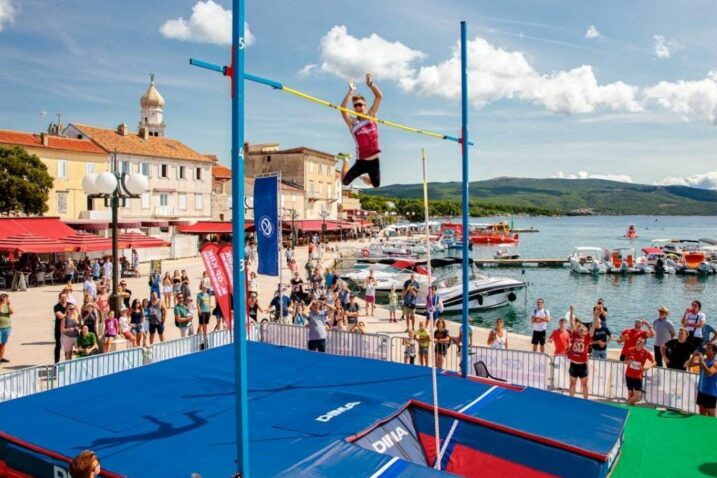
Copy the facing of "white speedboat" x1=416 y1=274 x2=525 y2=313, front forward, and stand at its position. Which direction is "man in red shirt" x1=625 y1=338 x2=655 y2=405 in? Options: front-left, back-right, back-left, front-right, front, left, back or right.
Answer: right

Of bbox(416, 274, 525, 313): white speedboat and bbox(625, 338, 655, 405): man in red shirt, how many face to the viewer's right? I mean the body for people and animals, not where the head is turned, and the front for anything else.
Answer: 1

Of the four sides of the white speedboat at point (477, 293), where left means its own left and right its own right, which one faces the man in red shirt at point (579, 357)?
right

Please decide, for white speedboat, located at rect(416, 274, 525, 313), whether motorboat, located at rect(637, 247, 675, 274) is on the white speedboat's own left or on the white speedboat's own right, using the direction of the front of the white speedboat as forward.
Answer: on the white speedboat's own left

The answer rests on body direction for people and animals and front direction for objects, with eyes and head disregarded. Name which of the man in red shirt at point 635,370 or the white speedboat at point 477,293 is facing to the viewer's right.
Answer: the white speedboat

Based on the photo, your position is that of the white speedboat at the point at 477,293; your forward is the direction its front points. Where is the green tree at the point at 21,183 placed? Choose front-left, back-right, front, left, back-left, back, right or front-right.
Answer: back

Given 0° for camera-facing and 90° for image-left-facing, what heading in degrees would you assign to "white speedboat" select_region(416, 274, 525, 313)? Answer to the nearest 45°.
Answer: approximately 270°

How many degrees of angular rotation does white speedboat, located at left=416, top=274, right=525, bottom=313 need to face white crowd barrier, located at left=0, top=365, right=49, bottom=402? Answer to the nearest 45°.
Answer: approximately 90° to its right

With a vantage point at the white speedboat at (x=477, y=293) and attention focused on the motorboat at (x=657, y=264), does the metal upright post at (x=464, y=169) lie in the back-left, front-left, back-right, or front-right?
back-right

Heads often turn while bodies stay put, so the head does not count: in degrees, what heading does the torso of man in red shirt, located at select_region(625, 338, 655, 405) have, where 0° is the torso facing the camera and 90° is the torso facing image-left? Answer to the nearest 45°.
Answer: approximately 45°

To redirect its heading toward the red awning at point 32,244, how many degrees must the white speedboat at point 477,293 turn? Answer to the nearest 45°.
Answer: approximately 180°

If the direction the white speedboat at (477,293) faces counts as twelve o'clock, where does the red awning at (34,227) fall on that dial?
The red awning is roughly at 6 o'clock from the white speedboat.

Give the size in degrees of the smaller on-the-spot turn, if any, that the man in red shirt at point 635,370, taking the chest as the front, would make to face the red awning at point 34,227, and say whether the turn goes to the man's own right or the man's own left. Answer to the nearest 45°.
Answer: approximately 45° to the man's own right

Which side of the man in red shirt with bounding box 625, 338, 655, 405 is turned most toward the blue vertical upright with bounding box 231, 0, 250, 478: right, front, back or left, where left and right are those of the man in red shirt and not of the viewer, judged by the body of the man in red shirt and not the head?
front

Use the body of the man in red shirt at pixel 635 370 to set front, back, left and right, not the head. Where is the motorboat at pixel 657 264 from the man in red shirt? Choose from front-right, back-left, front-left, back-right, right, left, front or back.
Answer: back-right
